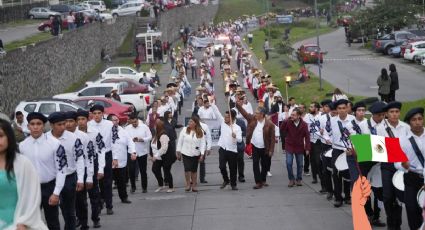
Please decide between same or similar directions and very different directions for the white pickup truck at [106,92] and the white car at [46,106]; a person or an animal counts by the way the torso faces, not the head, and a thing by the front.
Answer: very different directions

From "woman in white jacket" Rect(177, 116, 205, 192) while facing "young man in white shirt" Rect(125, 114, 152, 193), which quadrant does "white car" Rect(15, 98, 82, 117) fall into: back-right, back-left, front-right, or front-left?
front-right

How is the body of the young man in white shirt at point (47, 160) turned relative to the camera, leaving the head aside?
toward the camera

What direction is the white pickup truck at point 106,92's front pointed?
to the viewer's left

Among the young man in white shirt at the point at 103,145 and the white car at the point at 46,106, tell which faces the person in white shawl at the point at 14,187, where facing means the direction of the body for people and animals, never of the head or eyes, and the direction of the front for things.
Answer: the young man in white shirt

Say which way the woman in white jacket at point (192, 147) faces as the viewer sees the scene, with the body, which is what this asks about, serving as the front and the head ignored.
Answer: toward the camera

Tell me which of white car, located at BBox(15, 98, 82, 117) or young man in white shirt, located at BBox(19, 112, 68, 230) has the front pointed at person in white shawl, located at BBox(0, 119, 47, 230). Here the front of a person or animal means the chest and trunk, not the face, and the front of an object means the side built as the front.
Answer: the young man in white shirt

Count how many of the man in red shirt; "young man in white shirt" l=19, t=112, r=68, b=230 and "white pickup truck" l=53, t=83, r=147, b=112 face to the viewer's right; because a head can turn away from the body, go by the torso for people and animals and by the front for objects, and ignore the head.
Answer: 0

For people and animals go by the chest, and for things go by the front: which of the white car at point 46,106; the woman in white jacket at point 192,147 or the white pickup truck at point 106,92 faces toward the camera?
the woman in white jacket
